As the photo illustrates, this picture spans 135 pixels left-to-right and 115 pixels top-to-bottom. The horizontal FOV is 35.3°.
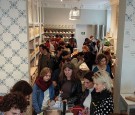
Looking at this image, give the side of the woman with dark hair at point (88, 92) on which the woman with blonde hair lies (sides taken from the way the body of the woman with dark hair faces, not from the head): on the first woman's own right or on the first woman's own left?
on the first woman's own left

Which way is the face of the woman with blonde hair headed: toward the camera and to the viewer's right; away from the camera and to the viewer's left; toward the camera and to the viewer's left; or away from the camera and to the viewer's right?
toward the camera and to the viewer's left

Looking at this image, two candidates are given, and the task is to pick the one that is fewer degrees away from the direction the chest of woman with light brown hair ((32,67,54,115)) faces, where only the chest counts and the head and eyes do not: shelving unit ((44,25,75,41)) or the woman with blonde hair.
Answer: the woman with blonde hair

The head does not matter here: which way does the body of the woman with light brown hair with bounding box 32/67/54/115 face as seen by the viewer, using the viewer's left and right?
facing the viewer and to the right of the viewer

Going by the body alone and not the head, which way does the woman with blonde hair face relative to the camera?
to the viewer's left

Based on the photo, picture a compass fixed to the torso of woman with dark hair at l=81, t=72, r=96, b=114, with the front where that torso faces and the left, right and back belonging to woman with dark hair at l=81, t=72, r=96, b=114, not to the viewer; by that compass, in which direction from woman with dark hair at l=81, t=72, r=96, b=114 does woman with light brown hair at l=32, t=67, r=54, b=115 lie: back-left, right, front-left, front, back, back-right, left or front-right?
front-right

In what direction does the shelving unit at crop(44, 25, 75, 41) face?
toward the camera

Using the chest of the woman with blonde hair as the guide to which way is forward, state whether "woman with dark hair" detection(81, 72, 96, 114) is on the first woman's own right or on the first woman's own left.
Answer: on the first woman's own right

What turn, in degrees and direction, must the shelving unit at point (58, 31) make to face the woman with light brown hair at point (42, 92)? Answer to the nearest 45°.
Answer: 0° — it already faces them

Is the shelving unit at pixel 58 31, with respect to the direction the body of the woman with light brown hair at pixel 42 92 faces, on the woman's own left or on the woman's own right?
on the woman's own left

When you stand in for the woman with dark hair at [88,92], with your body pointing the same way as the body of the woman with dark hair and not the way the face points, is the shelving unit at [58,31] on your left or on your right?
on your right

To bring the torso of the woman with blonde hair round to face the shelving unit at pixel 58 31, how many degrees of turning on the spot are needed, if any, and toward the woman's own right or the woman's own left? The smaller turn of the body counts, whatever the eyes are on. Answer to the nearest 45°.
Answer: approximately 90° to the woman's own right

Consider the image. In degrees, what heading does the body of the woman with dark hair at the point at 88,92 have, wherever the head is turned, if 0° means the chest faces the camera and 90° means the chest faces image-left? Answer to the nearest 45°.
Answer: approximately 45°

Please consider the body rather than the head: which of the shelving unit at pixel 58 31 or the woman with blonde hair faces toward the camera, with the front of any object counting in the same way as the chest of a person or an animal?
the shelving unit

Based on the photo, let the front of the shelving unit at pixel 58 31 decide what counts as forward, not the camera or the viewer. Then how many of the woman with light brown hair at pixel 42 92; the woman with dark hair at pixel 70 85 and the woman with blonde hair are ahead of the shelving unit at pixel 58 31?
3
